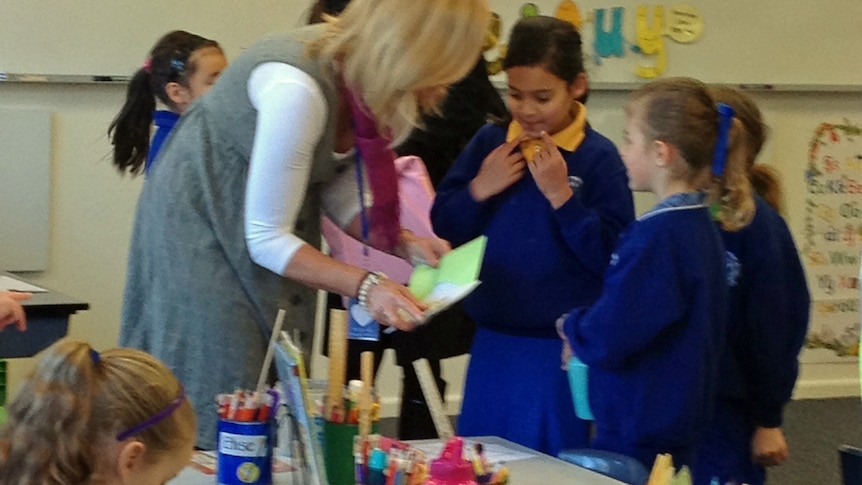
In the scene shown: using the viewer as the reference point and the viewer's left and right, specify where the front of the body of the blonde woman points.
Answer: facing to the right of the viewer

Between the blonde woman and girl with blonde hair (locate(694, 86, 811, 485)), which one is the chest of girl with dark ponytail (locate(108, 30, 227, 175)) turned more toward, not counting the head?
the girl with blonde hair

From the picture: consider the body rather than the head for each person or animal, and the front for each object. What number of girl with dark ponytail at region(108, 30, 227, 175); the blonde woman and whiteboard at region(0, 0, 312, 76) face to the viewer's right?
2

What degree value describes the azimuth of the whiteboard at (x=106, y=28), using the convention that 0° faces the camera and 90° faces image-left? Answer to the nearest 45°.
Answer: approximately 0°

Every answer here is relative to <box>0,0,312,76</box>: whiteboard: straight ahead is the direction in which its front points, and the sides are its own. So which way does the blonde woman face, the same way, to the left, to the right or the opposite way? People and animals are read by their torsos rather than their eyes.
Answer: to the left

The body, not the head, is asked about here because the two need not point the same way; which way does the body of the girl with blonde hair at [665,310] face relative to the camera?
to the viewer's left

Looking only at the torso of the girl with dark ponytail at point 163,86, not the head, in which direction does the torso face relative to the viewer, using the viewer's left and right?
facing to the right of the viewer

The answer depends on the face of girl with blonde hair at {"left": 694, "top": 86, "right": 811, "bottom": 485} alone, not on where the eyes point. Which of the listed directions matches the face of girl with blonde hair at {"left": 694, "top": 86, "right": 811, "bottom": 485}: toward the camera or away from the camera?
away from the camera

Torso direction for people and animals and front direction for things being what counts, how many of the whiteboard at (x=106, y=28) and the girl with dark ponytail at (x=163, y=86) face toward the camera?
1

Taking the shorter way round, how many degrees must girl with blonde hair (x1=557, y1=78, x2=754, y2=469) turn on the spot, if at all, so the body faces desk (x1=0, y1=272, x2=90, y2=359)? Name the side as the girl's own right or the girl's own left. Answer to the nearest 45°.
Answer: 0° — they already face it

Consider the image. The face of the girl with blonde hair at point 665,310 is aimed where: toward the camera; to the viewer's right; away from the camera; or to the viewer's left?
to the viewer's left

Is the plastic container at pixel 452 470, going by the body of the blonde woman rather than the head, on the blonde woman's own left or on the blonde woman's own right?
on the blonde woman's own right

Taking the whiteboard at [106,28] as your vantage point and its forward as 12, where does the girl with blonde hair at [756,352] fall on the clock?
The girl with blonde hair is roughly at 11 o'clock from the whiteboard.
